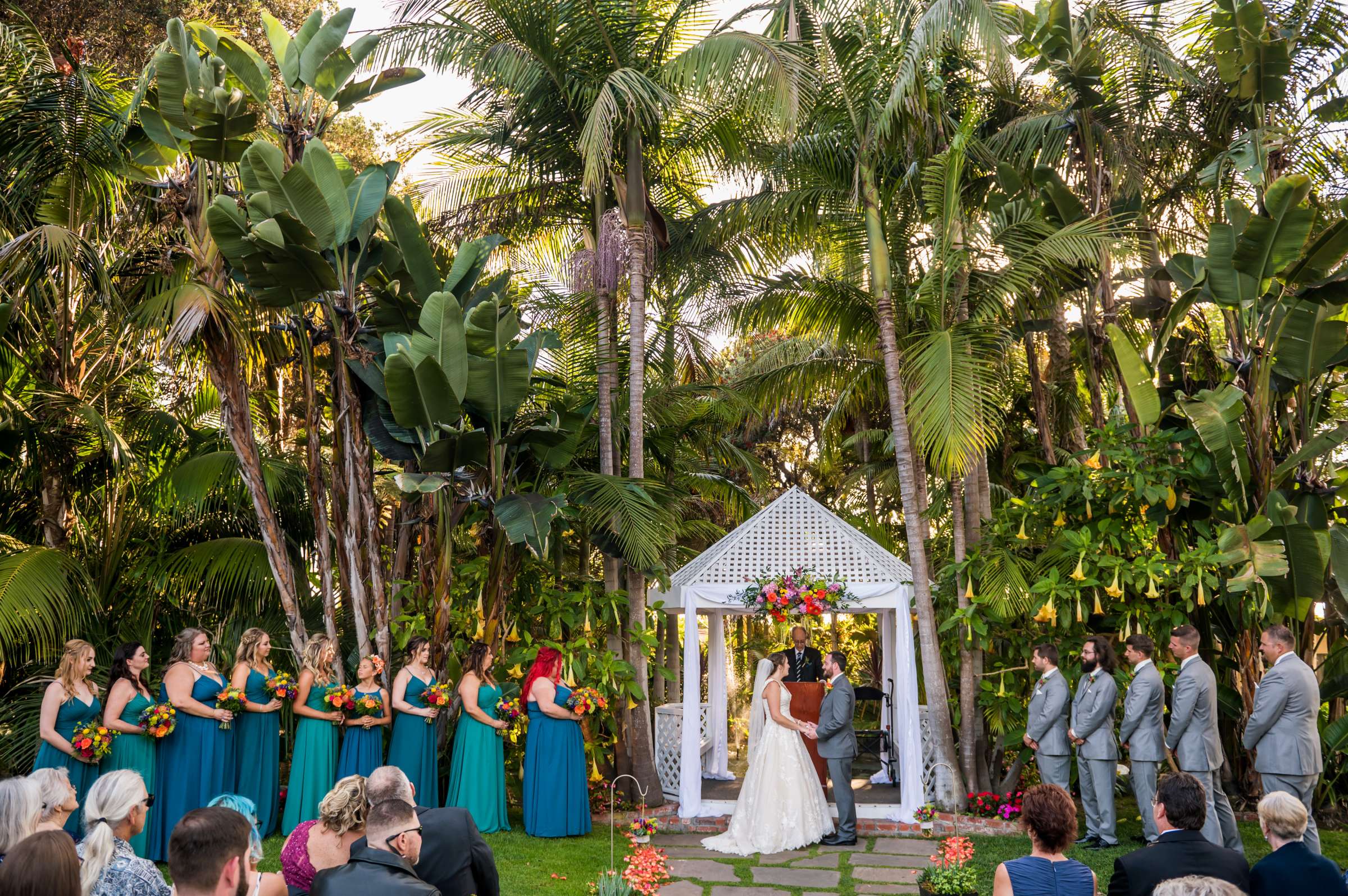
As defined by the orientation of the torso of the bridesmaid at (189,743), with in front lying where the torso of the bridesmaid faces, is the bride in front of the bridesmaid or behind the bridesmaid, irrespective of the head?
in front

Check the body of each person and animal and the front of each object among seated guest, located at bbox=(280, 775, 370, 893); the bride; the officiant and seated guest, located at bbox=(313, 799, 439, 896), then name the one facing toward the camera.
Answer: the officiant

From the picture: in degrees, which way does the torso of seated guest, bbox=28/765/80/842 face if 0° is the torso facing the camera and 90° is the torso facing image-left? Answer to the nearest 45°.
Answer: approximately 225°

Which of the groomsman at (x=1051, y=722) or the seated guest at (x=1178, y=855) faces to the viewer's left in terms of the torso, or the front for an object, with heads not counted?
the groomsman

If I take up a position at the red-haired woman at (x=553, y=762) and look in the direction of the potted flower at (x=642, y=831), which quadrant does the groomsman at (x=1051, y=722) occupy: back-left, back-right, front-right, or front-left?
front-left

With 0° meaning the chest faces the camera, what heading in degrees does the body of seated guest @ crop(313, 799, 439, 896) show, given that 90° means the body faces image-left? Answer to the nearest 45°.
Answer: approximately 225°

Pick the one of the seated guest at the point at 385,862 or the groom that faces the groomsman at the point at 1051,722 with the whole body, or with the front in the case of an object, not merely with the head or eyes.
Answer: the seated guest

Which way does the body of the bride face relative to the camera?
to the viewer's right

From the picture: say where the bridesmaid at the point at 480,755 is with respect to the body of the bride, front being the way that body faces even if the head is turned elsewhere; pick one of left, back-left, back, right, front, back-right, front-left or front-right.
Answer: back

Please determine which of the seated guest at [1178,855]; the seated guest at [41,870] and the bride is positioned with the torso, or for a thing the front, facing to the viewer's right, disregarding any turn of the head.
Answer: the bride

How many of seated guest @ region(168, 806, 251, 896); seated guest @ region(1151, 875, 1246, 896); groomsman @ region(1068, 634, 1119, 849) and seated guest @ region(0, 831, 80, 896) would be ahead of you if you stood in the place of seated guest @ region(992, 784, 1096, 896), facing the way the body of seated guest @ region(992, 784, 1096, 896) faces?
1

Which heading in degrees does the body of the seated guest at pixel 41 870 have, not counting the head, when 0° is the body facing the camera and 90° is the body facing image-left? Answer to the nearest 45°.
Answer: approximately 180°

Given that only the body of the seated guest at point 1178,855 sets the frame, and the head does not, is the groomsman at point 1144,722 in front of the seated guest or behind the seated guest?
in front

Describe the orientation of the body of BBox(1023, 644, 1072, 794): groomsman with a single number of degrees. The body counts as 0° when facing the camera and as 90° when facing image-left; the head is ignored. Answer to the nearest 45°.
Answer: approximately 90°

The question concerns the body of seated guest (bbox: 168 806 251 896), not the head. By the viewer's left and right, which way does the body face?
facing away from the viewer and to the right of the viewer

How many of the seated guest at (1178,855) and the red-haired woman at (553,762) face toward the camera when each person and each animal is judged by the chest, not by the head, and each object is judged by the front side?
0

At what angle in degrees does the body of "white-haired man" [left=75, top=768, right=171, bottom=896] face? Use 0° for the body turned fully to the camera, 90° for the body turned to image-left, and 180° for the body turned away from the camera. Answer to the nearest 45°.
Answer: approximately 225°
